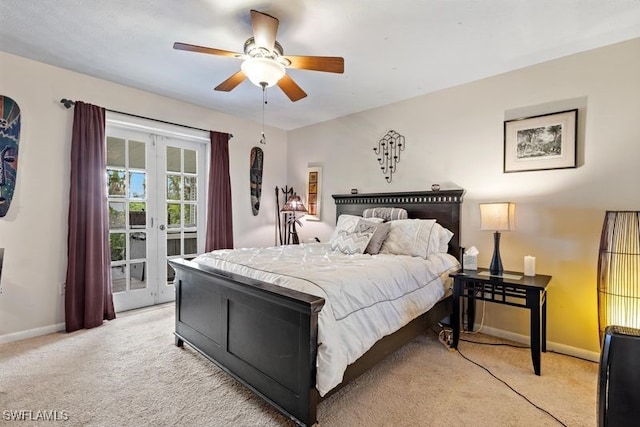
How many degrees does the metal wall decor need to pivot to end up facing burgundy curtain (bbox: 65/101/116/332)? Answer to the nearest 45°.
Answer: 0° — it already faces it

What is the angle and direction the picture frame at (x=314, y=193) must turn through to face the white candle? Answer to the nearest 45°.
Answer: approximately 90° to its left

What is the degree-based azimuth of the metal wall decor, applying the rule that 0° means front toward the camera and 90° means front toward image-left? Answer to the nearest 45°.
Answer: approximately 45°

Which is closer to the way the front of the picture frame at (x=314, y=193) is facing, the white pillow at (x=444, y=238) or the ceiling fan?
the ceiling fan

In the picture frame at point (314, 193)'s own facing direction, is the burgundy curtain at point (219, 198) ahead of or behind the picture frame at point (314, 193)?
ahead

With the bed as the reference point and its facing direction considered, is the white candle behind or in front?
behind

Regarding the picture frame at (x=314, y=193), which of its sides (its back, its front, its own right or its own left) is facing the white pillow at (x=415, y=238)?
left

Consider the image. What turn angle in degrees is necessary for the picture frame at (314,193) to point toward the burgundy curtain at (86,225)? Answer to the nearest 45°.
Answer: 0° — it already faces it

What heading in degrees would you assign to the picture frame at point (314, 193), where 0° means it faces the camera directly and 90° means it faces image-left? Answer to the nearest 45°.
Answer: approximately 45°

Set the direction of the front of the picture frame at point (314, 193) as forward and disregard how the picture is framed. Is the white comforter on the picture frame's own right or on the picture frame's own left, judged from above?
on the picture frame's own left

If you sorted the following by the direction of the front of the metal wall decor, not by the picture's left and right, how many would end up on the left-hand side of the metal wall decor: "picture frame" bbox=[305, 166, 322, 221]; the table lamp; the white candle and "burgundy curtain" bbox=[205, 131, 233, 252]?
2

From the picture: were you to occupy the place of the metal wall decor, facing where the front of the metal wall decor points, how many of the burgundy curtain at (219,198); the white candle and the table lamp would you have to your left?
2

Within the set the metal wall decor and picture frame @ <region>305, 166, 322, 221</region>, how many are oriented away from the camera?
0
